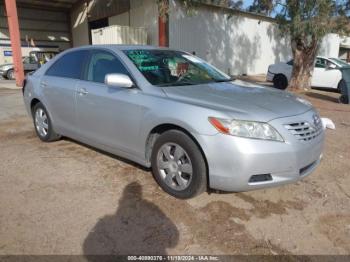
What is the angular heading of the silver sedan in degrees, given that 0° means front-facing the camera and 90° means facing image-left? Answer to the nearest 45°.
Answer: approximately 315°

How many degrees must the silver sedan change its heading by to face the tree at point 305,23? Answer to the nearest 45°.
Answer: approximately 90° to its left

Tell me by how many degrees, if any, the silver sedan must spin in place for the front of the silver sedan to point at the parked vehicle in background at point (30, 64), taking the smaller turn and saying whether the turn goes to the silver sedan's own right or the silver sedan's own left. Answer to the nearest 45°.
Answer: approximately 180°

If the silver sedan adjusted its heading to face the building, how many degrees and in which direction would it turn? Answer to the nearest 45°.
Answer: approximately 135° to its left
